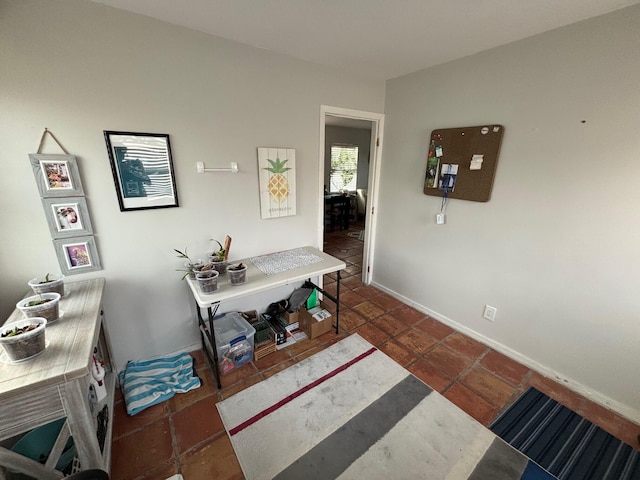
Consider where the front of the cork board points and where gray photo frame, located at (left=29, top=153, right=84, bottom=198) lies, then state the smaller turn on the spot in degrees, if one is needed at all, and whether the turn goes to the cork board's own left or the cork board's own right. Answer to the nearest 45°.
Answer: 0° — it already faces it

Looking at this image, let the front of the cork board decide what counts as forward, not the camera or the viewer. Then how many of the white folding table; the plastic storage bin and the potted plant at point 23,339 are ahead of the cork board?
3

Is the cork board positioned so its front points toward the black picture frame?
yes
